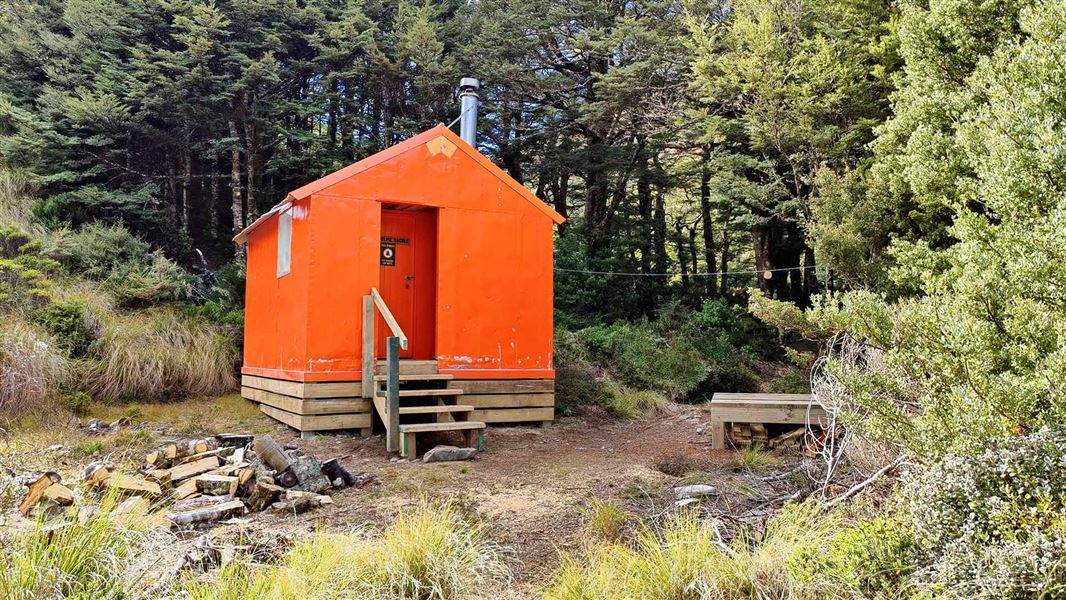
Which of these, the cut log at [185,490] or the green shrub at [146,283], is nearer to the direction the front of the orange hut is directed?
the cut log

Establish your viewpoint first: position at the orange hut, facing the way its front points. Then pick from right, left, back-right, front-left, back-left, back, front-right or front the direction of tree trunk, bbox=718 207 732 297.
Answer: back-left

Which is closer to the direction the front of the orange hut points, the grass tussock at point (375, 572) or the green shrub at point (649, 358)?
the grass tussock

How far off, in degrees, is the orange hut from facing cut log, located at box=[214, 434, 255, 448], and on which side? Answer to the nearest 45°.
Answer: approximately 45° to its right

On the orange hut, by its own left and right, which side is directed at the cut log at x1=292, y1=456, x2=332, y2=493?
front

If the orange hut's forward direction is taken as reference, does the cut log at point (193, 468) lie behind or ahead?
ahead

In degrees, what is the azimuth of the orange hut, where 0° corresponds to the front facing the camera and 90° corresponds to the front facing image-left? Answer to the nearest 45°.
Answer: approximately 0°

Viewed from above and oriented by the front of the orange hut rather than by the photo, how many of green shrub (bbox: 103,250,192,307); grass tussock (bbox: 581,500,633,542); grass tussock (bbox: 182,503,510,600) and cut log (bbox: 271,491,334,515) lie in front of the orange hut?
3

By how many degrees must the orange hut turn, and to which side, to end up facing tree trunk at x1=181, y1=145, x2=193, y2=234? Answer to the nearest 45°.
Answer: approximately 135° to its right

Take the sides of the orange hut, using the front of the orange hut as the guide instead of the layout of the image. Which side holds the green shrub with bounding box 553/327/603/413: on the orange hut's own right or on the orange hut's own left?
on the orange hut's own left

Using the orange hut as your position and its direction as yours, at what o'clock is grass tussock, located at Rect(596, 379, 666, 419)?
The grass tussock is roughly at 10 o'clock from the orange hut.

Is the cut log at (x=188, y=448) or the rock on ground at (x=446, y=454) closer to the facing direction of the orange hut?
the rock on ground

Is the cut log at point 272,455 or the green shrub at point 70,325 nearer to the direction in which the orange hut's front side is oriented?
the cut log

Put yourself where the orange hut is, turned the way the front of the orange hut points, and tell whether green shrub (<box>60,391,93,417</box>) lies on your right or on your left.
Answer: on your right

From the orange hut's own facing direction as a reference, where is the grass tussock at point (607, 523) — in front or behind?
in front

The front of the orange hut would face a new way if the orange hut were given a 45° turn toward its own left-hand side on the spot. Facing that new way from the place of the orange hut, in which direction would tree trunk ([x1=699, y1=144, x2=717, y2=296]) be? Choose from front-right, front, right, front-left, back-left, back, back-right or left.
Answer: left
